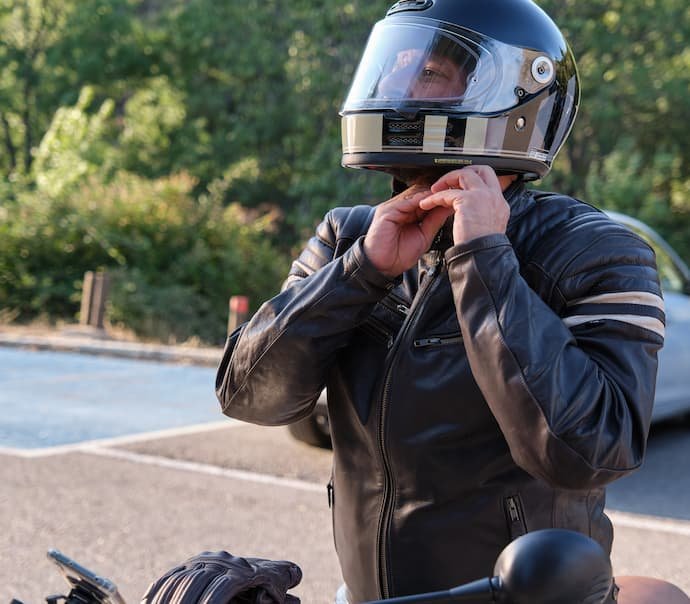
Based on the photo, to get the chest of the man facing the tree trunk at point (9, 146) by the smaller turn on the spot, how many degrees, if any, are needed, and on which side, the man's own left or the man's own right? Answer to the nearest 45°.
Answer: approximately 90° to the man's own right

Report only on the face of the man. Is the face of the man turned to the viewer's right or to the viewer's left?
to the viewer's left

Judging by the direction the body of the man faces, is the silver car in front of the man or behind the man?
behind

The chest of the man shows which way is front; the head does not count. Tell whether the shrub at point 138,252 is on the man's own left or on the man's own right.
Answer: on the man's own right

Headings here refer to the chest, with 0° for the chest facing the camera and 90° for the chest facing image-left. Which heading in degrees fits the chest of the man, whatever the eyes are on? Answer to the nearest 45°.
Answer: approximately 45°

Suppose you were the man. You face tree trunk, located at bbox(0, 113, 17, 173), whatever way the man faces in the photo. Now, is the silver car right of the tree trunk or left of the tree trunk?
right
